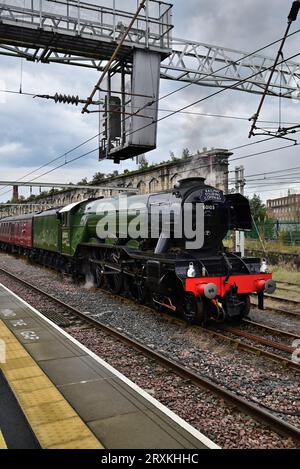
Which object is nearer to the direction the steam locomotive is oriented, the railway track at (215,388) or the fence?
the railway track

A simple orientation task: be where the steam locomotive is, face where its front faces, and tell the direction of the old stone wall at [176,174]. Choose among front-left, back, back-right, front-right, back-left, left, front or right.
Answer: back-left

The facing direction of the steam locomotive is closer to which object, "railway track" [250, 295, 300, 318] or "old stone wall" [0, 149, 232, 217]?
the railway track

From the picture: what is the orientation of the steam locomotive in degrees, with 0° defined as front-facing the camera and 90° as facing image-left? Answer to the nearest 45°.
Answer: approximately 315°

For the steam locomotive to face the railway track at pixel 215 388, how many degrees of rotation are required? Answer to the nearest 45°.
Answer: approximately 45° to its right

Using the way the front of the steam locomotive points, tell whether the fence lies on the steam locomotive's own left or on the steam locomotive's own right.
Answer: on the steam locomotive's own left
